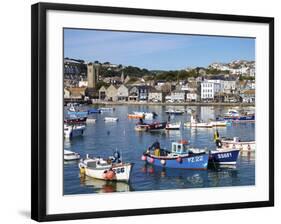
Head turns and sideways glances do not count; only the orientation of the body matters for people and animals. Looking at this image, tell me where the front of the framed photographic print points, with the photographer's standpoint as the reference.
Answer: facing the viewer and to the right of the viewer
